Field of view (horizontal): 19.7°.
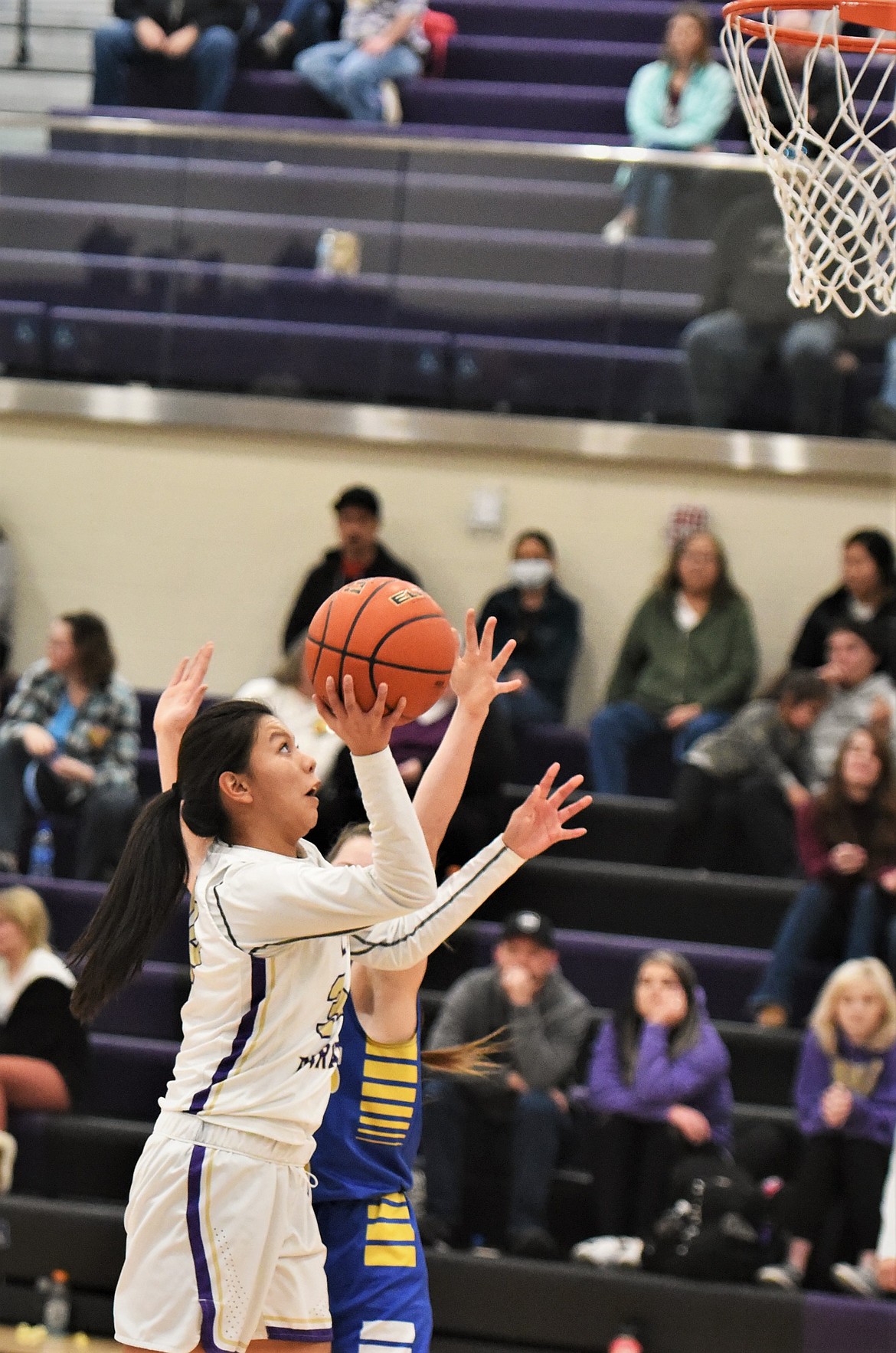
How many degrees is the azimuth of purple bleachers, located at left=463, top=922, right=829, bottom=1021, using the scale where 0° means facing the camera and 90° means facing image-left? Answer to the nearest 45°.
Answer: approximately 0°

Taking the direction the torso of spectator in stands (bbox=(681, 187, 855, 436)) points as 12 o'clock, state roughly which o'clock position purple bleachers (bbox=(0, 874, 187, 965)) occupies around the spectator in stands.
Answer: The purple bleachers is roughly at 2 o'clock from the spectator in stands.

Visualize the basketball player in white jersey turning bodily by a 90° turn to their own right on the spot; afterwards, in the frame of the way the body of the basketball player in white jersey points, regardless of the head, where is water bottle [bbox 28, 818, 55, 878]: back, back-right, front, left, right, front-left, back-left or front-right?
back

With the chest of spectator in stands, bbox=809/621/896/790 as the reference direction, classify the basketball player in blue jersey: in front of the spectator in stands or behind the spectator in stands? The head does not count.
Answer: in front

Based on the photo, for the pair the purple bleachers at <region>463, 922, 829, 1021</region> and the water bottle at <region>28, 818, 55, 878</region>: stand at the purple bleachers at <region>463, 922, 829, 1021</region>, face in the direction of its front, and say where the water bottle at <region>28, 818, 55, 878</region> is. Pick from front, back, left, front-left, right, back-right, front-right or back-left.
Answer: right

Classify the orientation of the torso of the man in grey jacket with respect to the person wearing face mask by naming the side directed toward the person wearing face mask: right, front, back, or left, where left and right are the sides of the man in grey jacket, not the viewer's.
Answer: back

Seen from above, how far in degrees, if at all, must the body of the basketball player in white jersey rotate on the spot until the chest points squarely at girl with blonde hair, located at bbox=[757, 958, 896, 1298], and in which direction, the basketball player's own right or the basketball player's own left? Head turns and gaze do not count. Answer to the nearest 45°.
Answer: approximately 45° to the basketball player's own left
